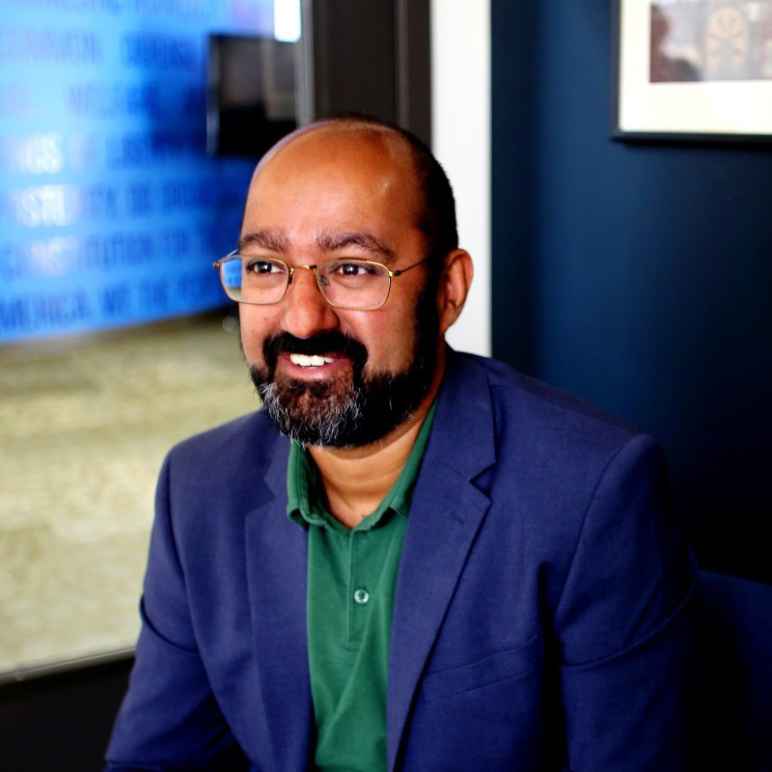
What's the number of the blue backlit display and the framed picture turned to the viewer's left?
0

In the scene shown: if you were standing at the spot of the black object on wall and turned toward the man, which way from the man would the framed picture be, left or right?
left

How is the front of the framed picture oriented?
toward the camera

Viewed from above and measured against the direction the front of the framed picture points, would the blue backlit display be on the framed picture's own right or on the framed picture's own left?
on the framed picture's own right

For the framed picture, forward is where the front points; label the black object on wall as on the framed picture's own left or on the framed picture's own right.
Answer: on the framed picture's own right

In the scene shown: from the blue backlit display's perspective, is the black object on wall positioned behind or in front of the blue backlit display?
in front

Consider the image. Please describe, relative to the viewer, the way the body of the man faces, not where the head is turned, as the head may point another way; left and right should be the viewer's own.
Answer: facing the viewer and to the left of the viewer

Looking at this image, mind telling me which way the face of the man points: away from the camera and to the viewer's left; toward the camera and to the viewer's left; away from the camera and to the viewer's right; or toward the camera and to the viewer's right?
toward the camera and to the viewer's left

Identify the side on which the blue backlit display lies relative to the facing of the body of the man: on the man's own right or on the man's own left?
on the man's own right

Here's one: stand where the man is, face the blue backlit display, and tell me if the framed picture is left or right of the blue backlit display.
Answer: right

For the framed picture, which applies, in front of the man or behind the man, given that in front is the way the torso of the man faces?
behind

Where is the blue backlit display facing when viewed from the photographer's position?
facing the viewer and to the right of the viewer

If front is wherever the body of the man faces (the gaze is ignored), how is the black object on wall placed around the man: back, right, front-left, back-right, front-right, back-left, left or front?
back-right

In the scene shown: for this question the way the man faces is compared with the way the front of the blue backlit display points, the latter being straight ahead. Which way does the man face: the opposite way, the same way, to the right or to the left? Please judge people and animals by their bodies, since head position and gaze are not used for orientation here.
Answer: to the right
